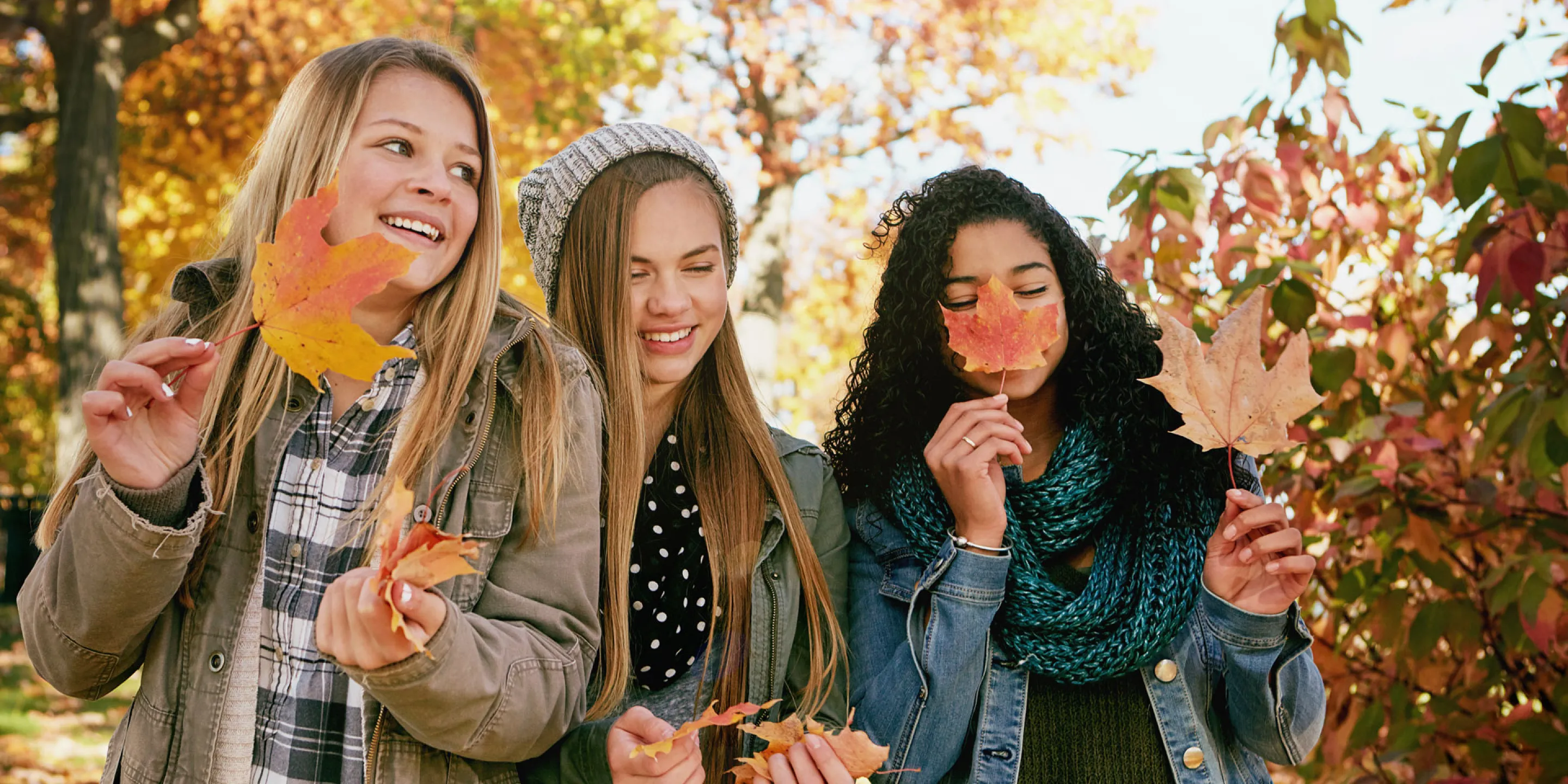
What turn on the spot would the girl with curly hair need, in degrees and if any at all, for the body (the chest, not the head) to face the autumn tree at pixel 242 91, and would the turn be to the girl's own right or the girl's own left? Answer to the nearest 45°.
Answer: approximately 135° to the girl's own right

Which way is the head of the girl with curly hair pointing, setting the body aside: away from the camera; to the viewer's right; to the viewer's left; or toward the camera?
toward the camera

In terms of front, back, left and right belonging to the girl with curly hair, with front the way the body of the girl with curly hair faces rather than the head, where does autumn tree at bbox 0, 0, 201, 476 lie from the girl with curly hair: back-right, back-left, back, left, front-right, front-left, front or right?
back-right

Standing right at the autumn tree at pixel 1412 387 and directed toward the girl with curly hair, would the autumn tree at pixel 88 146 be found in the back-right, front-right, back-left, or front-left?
front-right

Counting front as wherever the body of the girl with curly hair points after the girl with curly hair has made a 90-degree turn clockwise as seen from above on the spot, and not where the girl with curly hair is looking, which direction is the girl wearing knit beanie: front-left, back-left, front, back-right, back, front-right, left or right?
front

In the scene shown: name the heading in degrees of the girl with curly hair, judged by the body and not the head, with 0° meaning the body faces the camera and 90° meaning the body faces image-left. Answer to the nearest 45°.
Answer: approximately 0°
